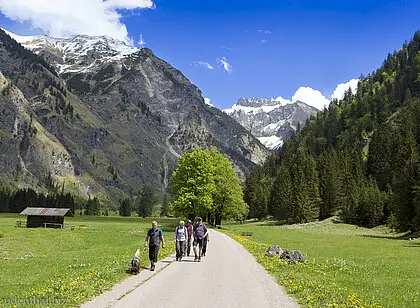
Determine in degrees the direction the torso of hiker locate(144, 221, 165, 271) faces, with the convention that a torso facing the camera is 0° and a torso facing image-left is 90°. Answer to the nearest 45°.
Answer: approximately 0°

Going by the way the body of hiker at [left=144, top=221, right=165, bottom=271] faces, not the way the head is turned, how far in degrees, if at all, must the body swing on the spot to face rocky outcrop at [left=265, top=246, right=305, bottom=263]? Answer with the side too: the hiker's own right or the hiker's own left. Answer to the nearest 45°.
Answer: approximately 90° to the hiker's own left
